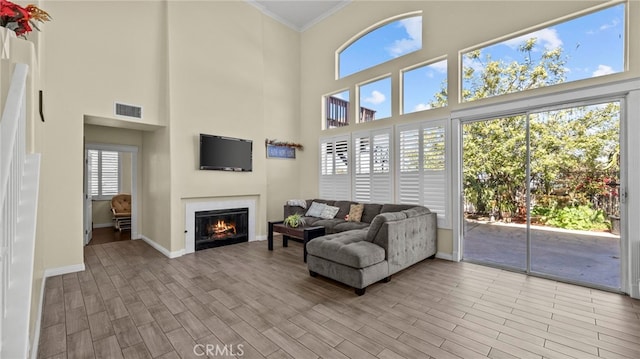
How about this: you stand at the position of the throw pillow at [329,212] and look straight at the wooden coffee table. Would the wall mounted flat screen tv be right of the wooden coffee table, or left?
right

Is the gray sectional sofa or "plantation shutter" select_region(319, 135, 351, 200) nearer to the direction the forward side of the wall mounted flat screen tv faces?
the gray sectional sofa

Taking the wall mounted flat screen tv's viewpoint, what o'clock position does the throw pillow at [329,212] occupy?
The throw pillow is roughly at 11 o'clock from the wall mounted flat screen tv.

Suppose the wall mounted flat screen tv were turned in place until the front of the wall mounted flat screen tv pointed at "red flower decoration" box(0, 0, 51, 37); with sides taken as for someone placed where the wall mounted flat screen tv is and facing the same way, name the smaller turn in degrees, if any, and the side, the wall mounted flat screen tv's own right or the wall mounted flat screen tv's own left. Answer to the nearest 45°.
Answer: approximately 90° to the wall mounted flat screen tv's own right

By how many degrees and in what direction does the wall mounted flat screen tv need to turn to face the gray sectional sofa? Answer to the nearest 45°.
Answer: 0° — it already faces it

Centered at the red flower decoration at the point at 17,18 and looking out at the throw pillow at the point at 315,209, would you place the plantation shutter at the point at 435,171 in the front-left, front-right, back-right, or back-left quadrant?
front-right

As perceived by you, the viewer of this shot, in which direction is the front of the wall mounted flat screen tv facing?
facing the viewer and to the right of the viewer

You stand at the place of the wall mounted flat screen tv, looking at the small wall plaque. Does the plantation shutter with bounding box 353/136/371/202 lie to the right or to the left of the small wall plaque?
right

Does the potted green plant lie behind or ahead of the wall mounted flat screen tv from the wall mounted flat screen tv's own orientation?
ahead

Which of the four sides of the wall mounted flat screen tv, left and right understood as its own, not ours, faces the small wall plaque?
left

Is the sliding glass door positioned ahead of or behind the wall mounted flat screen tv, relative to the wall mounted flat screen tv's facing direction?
ahead

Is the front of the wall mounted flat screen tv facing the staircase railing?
no

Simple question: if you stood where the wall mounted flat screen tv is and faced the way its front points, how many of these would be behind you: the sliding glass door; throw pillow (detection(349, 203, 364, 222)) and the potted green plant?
0

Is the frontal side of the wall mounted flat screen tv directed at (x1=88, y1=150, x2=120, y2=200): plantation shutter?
no

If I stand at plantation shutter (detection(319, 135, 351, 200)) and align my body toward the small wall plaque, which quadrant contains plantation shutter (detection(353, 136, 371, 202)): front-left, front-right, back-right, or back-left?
back-left
